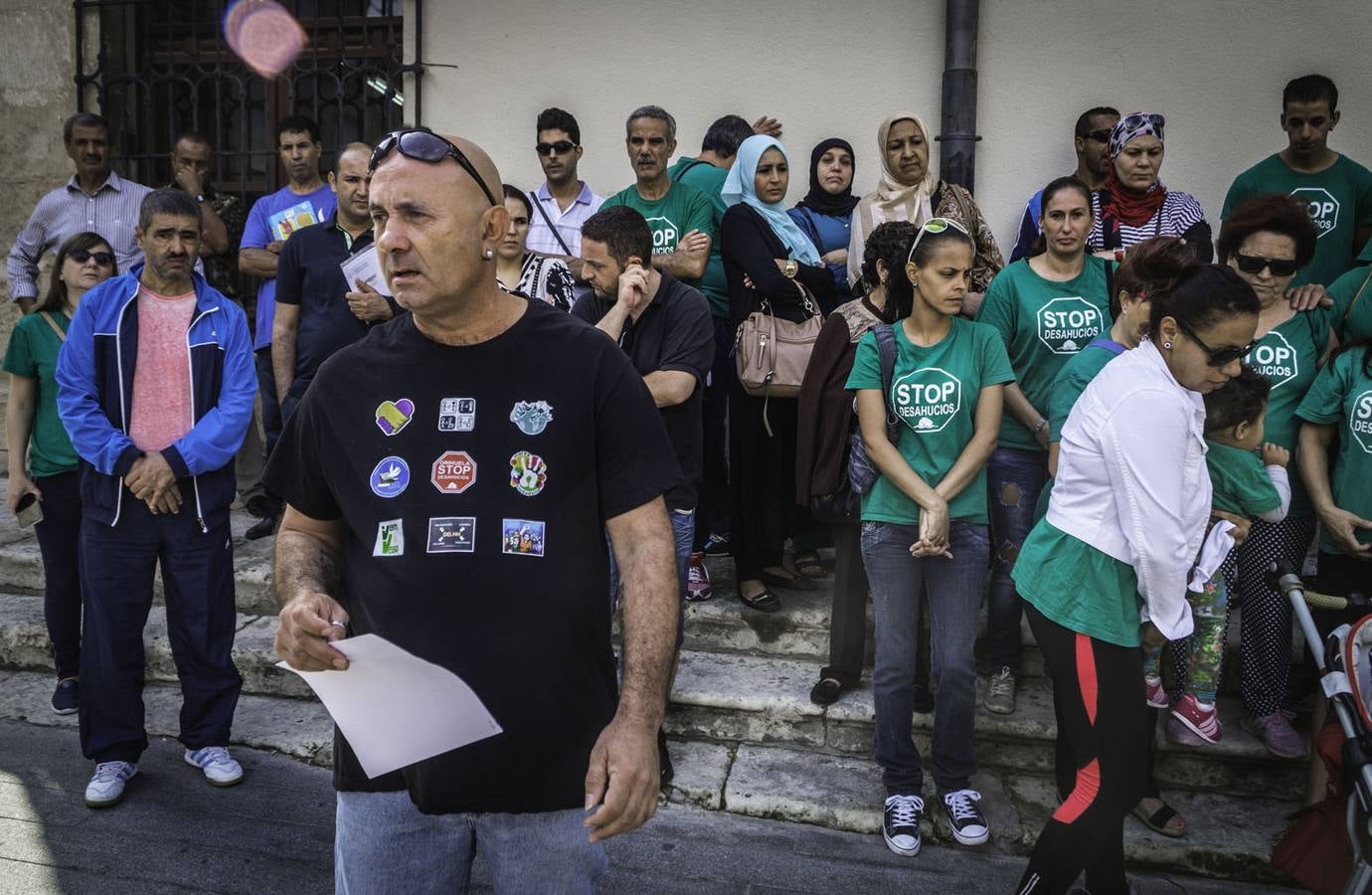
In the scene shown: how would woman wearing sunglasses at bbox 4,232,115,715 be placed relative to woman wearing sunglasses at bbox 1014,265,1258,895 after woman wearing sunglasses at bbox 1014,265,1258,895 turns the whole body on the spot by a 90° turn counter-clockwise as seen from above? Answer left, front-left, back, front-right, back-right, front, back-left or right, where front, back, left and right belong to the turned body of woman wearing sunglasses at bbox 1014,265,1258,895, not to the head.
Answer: left

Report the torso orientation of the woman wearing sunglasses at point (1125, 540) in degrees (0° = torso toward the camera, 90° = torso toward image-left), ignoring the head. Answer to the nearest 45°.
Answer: approximately 270°

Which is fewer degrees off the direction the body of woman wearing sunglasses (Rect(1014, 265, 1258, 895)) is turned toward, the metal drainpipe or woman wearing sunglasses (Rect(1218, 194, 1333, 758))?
the woman wearing sunglasses

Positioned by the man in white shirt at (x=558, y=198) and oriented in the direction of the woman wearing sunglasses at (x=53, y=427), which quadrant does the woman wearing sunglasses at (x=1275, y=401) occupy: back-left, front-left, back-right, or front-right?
back-left
